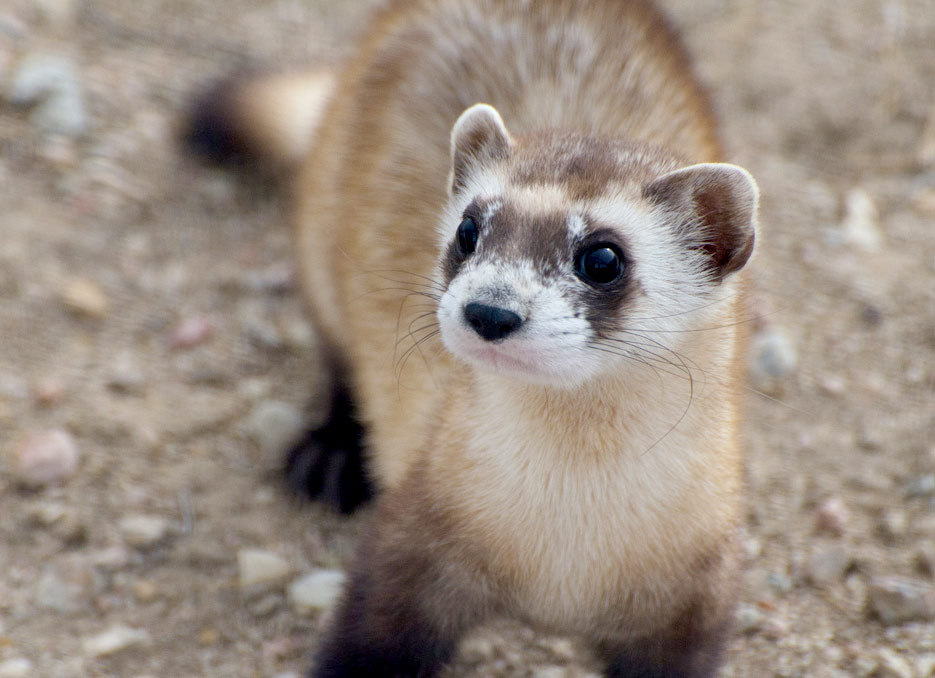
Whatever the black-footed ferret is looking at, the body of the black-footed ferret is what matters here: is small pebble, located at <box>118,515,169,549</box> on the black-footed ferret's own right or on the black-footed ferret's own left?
on the black-footed ferret's own right

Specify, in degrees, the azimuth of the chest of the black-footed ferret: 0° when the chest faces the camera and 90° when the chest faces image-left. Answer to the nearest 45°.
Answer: approximately 0°

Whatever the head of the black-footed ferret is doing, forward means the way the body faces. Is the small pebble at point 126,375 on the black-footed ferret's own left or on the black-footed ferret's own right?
on the black-footed ferret's own right

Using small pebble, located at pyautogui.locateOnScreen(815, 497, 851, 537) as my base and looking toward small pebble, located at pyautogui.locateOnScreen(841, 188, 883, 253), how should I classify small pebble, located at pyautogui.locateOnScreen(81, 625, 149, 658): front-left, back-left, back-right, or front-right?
back-left

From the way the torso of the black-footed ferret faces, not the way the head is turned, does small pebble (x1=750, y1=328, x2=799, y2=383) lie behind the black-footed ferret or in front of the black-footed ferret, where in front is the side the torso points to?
behind

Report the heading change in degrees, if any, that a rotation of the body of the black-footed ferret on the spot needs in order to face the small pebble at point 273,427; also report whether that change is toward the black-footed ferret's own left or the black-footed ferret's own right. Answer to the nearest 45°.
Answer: approximately 135° to the black-footed ferret's own right

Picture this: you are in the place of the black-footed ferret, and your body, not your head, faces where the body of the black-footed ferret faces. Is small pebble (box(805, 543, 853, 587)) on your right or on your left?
on your left

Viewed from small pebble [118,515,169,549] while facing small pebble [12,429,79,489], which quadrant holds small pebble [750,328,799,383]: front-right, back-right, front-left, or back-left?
back-right
